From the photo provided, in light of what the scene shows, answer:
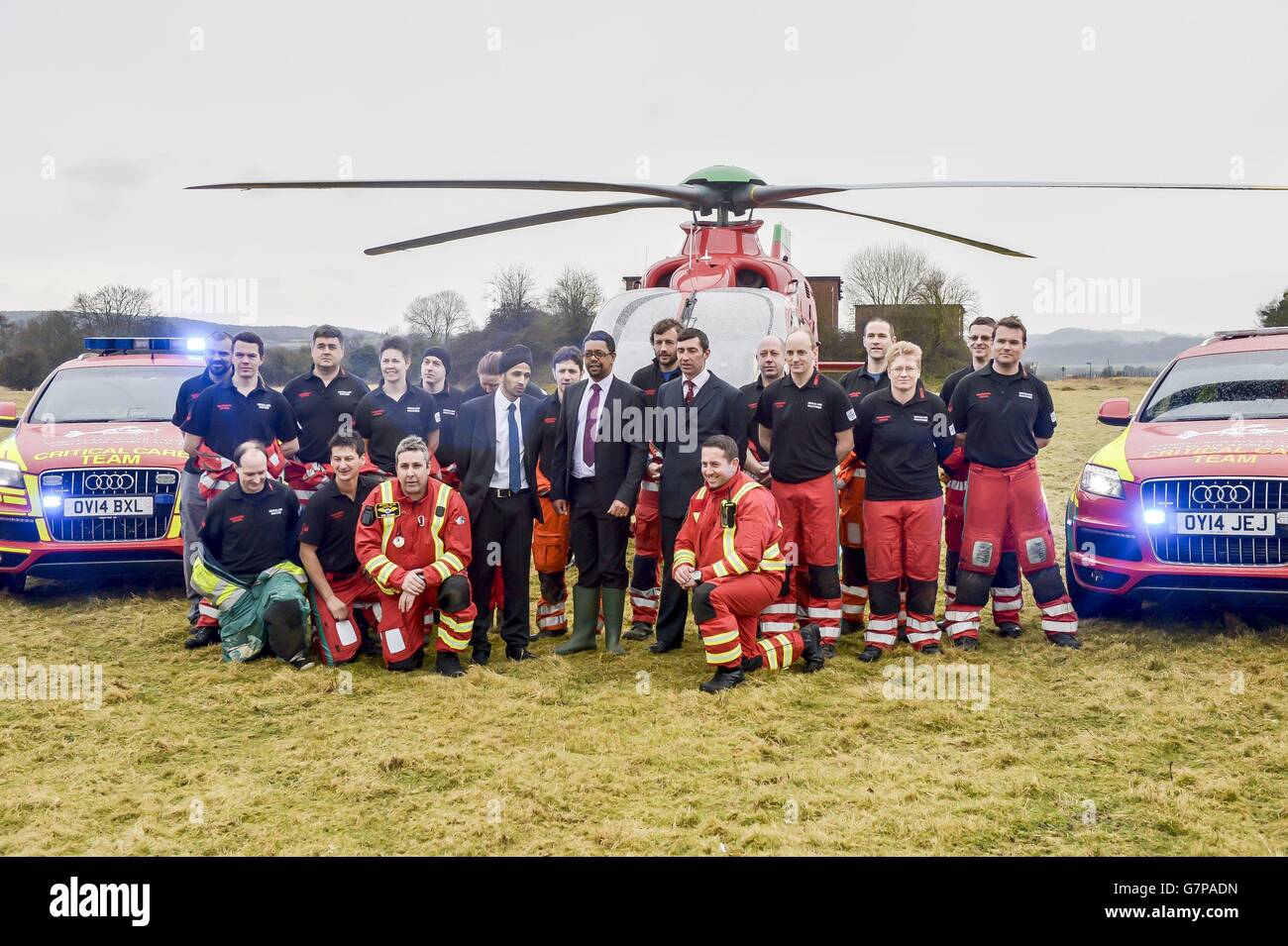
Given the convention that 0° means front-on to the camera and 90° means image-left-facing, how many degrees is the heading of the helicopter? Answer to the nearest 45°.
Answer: approximately 0°

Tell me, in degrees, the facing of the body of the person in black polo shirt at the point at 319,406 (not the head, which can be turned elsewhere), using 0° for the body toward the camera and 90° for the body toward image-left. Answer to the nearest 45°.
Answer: approximately 0°

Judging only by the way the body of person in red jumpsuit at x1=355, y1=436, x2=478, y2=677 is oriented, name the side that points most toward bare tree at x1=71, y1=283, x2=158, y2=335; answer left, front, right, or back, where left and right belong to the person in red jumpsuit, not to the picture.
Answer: back
